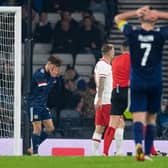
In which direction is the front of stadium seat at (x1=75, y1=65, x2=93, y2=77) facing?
toward the camera

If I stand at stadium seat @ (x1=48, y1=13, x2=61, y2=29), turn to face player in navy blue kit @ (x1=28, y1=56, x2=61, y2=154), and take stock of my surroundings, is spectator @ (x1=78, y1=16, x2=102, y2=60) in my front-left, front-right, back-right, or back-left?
front-left

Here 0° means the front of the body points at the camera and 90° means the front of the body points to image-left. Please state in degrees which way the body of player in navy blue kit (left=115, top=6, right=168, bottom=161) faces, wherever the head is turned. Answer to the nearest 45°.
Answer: approximately 180°

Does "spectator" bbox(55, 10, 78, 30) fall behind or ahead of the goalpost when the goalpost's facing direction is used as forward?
behind

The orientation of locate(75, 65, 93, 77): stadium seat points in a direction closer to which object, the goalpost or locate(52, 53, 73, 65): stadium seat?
the goalpost

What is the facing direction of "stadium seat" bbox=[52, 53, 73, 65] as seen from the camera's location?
facing the viewer

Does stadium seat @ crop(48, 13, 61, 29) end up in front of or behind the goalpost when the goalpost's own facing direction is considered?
behind

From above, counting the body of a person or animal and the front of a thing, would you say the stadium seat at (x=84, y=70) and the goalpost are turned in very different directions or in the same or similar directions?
same or similar directions
